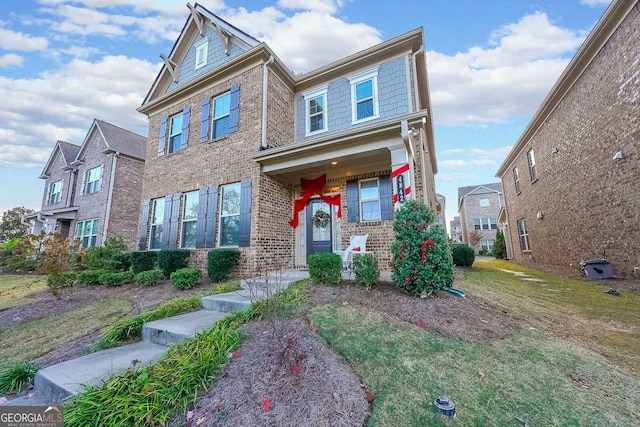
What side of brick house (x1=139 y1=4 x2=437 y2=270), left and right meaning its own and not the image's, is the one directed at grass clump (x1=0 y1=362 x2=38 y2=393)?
front

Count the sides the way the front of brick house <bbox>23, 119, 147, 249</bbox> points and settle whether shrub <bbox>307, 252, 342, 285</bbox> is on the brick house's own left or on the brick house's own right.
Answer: on the brick house's own left

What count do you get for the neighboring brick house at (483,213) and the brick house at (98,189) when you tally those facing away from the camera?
0

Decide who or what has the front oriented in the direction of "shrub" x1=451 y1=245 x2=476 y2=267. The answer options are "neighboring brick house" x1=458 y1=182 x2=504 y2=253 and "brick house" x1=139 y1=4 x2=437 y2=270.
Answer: the neighboring brick house

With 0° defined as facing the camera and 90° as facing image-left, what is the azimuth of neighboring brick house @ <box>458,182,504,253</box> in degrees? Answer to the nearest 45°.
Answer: approximately 0°

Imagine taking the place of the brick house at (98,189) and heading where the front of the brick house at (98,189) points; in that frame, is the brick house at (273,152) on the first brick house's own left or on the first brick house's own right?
on the first brick house's own left

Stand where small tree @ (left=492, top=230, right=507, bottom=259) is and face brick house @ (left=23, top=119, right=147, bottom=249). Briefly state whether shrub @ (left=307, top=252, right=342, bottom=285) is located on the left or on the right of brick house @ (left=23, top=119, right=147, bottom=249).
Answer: left

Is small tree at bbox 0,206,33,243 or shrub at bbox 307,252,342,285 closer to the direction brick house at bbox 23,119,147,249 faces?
the shrub

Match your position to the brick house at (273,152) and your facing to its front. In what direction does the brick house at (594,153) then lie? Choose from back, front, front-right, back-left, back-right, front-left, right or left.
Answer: back-left

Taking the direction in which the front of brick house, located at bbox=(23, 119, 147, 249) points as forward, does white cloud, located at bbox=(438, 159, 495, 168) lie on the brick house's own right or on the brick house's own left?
on the brick house's own left

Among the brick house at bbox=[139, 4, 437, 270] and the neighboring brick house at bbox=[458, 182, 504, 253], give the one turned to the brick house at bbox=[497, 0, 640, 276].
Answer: the neighboring brick house

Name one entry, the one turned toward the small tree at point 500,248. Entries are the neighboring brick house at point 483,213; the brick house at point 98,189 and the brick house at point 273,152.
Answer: the neighboring brick house

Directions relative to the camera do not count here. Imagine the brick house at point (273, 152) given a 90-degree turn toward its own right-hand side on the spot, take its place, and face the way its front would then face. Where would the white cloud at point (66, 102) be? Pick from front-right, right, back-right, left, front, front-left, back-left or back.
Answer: front
